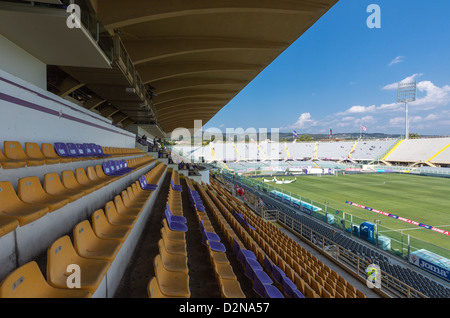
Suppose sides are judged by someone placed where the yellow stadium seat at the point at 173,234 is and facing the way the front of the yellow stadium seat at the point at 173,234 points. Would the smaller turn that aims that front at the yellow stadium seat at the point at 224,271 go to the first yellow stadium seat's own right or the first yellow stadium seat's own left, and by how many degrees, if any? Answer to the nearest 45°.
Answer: approximately 45° to the first yellow stadium seat's own right

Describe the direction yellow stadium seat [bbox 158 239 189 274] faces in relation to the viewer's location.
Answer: facing to the right of the viewer

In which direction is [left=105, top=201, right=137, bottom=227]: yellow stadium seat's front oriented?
to the viewer's right

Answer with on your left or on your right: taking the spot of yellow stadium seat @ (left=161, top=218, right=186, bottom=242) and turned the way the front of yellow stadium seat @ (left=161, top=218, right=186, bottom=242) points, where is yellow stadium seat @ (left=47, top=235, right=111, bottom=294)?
on your right

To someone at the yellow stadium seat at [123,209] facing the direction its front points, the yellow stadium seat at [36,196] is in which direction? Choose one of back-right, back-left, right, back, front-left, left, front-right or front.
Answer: back-right

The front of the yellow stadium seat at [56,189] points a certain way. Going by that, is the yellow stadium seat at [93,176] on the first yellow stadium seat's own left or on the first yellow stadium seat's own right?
on the first yellow stadium seat's own left

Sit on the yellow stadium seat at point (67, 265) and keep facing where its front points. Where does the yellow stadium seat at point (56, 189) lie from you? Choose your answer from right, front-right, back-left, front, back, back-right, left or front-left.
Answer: back-left

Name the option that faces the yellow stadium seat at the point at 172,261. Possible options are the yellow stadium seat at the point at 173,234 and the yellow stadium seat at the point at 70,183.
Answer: the yellow stadium seat at the point at 70,183
